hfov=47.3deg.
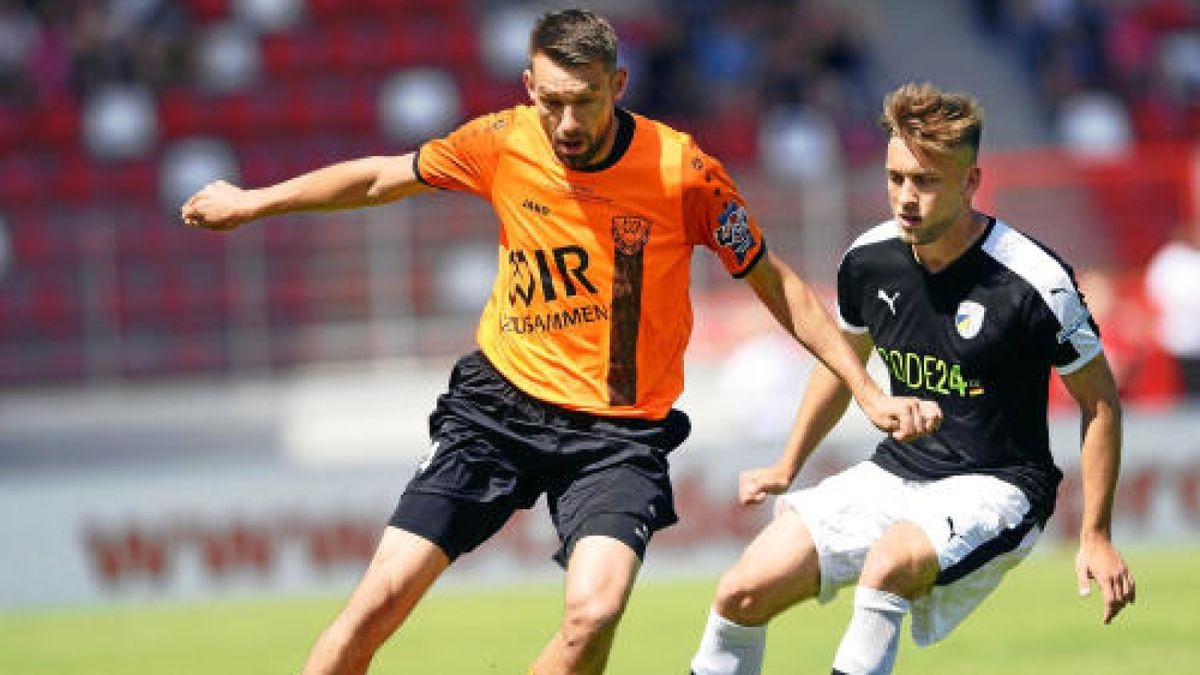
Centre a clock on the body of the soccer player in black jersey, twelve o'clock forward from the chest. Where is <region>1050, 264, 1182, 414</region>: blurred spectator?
The blurred spectator is roughly at 5 o'clock from the soccer player in black jersey.

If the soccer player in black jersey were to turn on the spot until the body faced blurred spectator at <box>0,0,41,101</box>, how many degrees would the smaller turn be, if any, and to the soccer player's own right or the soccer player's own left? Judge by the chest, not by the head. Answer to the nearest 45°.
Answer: approximately 90° to the soccer player's own right

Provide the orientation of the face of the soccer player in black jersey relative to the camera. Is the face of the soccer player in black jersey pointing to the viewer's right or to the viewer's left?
to the viewer's left

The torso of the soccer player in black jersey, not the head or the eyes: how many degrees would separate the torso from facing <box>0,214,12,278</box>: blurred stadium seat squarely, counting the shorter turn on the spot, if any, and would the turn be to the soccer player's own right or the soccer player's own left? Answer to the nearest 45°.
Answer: approximately 90° to the soccer player's own right

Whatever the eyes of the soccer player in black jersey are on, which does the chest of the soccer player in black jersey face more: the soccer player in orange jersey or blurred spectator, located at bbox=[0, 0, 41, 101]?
the soccer player in orange jersey

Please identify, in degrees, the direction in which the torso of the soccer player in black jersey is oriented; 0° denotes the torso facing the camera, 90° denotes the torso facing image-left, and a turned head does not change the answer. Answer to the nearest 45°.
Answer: approximately 45°
